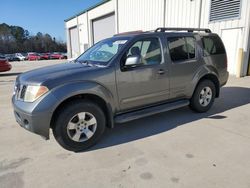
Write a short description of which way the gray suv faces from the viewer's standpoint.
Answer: facing the viewer and to the left of the viewer

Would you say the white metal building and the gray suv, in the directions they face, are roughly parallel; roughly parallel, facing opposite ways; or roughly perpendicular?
roughly parallel

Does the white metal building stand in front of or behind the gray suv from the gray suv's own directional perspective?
behind

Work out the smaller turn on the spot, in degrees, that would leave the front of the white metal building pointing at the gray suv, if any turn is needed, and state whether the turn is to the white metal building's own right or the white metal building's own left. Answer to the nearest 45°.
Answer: approximately 45° to the white metal building's own left

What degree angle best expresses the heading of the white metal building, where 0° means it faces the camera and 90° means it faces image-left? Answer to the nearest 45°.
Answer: approximately 45°

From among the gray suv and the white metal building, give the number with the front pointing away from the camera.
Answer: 0
